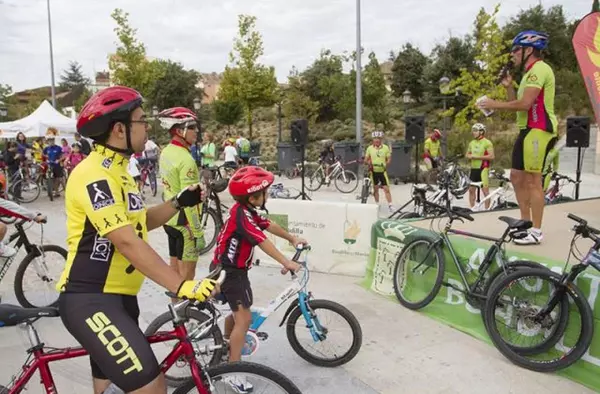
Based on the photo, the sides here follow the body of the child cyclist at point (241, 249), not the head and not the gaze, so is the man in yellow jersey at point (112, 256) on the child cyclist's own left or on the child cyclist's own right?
on the child cyclist's own right

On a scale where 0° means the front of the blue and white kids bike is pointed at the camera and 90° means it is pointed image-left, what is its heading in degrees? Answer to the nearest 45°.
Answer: approximately 270°

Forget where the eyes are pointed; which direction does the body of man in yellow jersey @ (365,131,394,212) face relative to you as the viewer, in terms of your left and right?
facing the viewer

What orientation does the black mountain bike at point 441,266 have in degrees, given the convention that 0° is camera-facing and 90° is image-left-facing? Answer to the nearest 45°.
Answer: approximately 135°

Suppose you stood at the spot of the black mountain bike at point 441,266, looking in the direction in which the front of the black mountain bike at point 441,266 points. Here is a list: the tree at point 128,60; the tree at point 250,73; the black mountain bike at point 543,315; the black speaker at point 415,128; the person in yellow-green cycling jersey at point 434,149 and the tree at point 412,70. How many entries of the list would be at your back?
1

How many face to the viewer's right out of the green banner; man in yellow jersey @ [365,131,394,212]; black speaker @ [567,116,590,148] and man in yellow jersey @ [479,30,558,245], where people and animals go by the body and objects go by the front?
0

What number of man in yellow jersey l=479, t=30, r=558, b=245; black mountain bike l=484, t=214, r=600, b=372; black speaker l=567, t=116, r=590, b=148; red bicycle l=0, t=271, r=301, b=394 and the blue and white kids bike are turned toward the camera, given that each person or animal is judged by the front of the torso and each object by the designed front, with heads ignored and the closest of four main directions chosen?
1

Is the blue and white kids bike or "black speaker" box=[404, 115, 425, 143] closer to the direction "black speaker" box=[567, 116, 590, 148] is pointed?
the blue and white kids bike

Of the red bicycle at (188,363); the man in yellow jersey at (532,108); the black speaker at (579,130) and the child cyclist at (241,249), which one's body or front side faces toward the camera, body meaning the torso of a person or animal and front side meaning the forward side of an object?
the black speaker

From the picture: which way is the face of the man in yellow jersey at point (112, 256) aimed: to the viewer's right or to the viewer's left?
to the viewer's right

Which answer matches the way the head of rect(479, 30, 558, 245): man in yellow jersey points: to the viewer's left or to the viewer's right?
to the viewer's left

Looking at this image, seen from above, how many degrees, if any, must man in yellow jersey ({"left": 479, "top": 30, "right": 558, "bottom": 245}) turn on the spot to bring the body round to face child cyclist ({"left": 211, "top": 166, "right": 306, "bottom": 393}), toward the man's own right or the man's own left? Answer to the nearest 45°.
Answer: approximately 45° to the man's own left

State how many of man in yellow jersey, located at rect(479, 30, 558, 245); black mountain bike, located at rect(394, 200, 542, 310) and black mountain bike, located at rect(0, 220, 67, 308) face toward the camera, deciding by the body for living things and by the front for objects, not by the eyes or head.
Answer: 0

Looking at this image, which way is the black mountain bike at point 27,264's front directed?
to the viewer's right

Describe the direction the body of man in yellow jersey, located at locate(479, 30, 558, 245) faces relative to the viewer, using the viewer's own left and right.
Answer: facing to the left of the viewer

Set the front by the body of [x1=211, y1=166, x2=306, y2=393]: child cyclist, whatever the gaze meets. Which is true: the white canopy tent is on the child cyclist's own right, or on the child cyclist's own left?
on the child cyclist's own left

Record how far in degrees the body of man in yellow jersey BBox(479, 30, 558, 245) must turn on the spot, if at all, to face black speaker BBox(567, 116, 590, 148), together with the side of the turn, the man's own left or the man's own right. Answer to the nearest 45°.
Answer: approximately 90° to the man's own right
